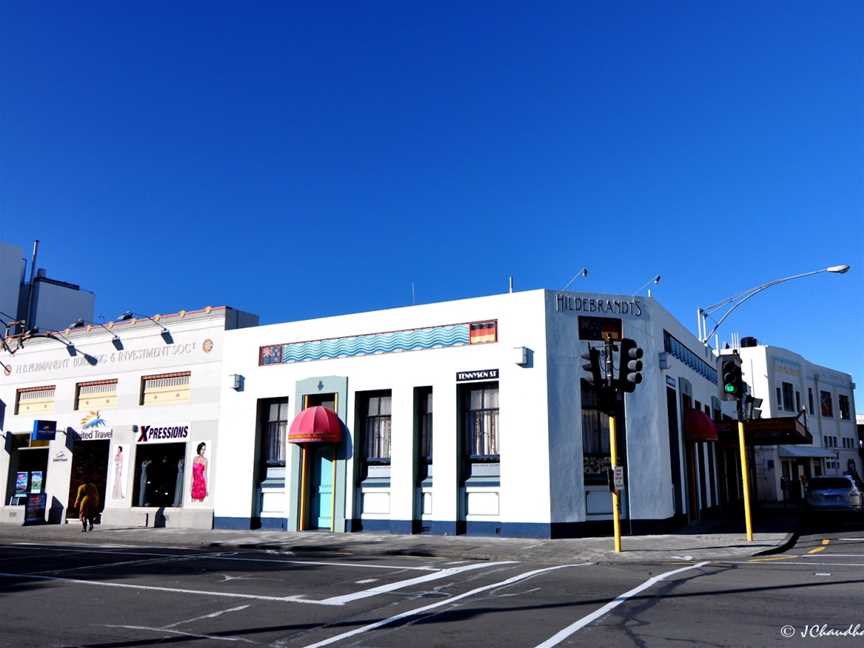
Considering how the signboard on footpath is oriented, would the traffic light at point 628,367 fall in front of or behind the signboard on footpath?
in front

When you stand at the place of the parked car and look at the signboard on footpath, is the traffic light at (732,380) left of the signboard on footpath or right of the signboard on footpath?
left

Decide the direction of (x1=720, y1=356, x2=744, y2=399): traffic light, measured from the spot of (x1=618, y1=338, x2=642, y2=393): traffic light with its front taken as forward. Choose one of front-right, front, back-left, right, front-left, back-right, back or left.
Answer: left

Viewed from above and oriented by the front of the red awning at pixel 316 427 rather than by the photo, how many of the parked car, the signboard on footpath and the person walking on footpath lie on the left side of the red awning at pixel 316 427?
1

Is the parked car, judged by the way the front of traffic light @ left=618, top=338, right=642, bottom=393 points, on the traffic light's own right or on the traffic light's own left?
on the traffic light's own left

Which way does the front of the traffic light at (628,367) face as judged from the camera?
facing the viewer and to the right of the viewer

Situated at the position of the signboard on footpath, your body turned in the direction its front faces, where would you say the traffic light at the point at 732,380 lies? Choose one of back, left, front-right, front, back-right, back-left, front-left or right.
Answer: front-left

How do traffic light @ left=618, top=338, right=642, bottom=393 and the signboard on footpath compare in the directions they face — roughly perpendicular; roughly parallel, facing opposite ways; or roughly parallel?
roughly parallel

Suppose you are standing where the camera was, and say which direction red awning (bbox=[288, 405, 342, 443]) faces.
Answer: facing the viewer

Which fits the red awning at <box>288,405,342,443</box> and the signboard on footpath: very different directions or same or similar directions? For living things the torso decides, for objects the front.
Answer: same or similar directions

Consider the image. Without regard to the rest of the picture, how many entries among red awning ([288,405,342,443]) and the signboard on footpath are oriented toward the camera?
2
